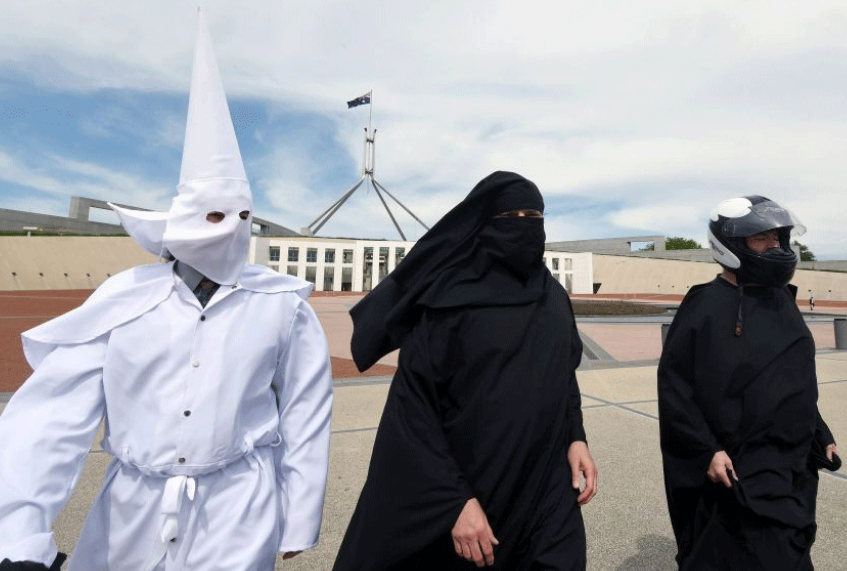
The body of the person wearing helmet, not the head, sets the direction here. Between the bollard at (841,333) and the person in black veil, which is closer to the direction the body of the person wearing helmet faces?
the person in black veil

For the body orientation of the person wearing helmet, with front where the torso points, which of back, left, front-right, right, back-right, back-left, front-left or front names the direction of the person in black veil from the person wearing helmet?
right

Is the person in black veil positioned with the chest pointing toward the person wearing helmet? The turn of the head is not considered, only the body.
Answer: no

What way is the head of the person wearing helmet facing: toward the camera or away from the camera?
toward the camera

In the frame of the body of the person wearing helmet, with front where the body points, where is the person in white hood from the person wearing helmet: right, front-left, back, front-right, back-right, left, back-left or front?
right

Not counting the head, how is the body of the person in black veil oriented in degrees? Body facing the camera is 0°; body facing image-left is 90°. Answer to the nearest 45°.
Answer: approximately 315°

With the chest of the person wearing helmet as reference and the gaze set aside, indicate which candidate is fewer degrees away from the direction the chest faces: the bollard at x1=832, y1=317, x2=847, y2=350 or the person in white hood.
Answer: the person in white hood

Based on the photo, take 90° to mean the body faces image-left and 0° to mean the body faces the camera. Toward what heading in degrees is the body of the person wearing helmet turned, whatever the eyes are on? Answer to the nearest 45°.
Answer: approximately 315°

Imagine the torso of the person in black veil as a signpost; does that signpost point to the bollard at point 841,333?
no

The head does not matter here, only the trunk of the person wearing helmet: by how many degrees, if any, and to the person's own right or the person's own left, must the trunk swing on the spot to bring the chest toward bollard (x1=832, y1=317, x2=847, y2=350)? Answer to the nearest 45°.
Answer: approximately 135° to the person's own left

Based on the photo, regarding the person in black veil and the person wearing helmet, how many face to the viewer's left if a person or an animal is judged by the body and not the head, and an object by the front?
0

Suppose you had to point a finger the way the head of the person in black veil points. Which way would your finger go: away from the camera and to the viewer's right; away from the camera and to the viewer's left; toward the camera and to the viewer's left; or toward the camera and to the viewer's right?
toward the camera and to the viewer's right

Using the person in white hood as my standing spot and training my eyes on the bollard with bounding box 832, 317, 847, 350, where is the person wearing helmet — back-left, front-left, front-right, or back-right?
front-right
